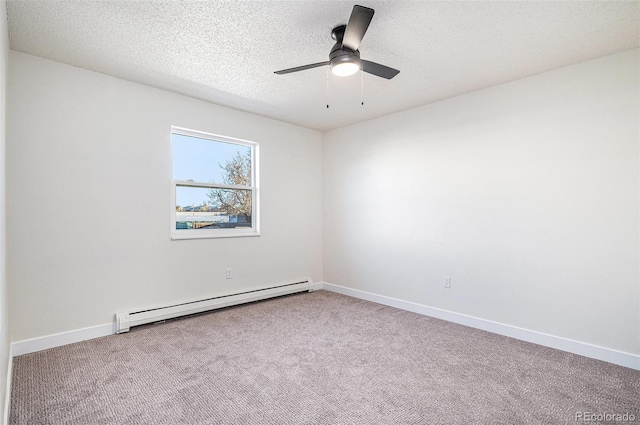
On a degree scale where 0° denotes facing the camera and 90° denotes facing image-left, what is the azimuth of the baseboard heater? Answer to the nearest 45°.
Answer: approximately 315°
